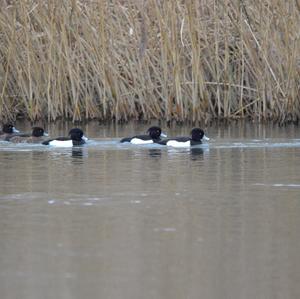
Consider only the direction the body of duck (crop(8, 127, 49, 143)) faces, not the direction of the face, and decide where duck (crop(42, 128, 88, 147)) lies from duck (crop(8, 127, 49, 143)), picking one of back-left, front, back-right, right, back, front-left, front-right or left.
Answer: front-right

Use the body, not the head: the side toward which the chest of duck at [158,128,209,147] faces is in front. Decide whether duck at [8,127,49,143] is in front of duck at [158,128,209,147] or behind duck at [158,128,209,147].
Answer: behind

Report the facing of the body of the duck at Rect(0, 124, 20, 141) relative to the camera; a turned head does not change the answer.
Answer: to the viewer's right

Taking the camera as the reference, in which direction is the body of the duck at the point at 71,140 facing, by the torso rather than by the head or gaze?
to the viewer's right

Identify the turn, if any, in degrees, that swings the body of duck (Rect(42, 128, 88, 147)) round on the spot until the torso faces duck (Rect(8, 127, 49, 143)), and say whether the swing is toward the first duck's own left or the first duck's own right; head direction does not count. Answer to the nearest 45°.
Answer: approximately 135° to the first duck's own left

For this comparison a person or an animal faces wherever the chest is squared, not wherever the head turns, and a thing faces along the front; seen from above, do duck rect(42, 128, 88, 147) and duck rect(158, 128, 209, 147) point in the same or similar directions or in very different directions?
same or similar directions

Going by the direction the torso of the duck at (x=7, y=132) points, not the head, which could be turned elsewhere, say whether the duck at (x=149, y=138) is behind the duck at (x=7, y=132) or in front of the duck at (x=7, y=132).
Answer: in front

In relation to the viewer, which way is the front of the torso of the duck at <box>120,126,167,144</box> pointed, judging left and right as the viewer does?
facing to the right of the viewer

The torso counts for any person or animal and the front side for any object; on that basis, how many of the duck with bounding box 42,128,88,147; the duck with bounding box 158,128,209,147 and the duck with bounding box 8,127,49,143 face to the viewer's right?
3

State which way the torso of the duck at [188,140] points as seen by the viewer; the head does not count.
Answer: to the viewer's right

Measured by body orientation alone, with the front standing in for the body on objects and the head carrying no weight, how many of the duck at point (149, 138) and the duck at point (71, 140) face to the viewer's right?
2

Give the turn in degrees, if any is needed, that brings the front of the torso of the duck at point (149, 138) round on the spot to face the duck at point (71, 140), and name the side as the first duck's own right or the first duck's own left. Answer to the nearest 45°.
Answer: approximately 180°

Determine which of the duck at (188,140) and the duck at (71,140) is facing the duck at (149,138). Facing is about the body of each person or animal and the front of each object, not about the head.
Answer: the duck at (71,140)

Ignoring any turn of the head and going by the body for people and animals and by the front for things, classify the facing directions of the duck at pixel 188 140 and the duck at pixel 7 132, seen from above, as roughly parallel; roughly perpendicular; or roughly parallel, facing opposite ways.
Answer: roughly parallel

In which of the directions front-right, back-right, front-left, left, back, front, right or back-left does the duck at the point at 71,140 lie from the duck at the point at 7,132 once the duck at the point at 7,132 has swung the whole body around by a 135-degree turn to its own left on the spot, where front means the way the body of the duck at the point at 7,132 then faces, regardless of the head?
back

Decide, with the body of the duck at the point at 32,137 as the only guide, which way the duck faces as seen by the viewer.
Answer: to the viewer's right

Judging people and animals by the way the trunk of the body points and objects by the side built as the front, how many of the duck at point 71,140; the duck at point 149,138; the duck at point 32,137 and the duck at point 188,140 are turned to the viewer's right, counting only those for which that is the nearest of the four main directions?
4

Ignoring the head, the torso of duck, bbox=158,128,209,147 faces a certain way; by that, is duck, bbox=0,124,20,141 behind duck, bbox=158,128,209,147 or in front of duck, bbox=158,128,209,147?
behind
